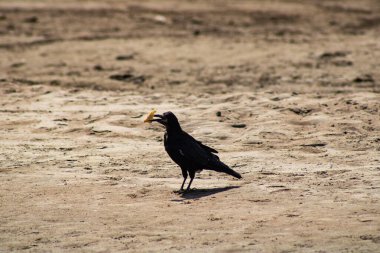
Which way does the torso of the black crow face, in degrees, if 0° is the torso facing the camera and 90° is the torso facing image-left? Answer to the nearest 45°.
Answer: approximately 90°
